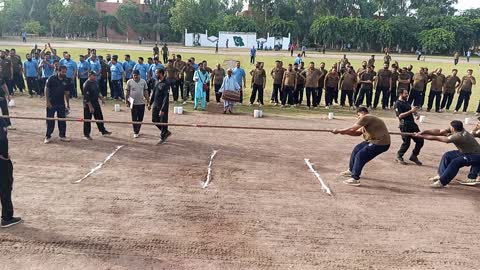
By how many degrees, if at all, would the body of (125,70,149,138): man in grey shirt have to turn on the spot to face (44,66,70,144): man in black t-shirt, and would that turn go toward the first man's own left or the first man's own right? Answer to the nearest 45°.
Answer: approximately 90° to the first man's own right

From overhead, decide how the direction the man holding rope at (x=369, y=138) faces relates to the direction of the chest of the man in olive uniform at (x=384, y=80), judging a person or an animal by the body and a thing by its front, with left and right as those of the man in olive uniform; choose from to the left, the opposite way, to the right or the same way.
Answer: to the right

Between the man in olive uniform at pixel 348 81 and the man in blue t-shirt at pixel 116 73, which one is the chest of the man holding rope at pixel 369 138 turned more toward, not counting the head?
the man in blue t-shirt

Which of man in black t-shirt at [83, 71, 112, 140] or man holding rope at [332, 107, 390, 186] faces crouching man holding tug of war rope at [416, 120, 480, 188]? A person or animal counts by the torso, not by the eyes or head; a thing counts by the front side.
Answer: the man in black t-shirt

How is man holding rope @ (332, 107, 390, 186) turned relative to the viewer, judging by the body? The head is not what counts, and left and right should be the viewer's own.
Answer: facing to the left of the viewer

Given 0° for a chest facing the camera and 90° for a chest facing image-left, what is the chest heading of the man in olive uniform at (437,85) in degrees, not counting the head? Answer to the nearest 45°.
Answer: approximately 0°

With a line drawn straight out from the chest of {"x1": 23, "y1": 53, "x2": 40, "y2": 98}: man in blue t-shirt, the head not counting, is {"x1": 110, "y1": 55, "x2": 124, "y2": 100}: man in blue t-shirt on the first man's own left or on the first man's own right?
on the first man's own left

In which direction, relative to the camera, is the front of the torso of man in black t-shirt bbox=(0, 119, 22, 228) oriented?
to the viewer's right

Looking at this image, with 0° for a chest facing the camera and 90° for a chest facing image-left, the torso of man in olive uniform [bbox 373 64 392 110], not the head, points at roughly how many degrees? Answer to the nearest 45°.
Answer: approximately 0°

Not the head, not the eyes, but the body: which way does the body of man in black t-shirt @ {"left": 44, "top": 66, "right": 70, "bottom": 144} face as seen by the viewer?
toward the camera

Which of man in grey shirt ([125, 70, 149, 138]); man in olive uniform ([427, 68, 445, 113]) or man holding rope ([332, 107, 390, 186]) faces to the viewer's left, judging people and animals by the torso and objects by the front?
the man holding rope

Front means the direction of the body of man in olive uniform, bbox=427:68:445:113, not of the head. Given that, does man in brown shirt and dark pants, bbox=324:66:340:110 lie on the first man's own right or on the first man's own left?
on the first man's own right

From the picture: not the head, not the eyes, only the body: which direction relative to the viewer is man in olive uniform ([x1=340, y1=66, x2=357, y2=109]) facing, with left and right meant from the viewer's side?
facing the viewer

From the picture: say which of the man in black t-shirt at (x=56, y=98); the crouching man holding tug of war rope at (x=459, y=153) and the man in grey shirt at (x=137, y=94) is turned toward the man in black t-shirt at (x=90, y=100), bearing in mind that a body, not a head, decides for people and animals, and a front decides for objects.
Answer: the crouching man holding tug of war rope

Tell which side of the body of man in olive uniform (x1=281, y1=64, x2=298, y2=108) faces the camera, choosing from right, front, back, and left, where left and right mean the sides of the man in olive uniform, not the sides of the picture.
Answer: front

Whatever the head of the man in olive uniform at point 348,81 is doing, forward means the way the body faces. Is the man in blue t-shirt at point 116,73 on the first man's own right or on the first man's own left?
on the first man's own right

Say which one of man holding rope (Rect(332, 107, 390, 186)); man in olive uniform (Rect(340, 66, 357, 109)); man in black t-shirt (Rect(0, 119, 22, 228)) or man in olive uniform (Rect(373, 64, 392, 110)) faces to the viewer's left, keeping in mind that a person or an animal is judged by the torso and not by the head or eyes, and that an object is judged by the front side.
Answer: the man holding rope
